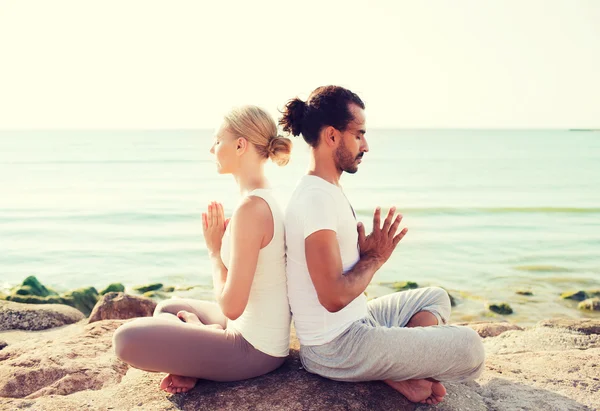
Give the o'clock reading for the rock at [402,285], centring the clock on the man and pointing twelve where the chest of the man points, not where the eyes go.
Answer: The rock is roughly at 9 o'clock from the man.

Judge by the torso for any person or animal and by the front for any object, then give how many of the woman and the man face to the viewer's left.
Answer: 1

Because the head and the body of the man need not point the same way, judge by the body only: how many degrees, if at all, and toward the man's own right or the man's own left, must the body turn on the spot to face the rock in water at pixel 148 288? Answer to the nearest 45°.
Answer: approximately 135° to the man's own left

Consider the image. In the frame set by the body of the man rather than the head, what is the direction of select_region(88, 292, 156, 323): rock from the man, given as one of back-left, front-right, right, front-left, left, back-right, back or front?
back-left

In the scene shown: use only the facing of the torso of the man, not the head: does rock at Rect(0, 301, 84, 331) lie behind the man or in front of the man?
behind

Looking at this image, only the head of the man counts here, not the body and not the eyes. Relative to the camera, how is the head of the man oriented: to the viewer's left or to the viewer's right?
to the viewer's right

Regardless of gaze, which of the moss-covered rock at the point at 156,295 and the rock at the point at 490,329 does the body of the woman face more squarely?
the moss-covered rock

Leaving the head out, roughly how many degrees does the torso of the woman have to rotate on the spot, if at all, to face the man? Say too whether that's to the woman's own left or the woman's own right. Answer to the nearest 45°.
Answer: approximately 180°

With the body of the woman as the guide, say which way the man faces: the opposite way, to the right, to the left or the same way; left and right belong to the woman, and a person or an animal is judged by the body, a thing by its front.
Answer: the opposite way

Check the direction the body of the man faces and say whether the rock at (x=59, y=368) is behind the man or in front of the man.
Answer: behind

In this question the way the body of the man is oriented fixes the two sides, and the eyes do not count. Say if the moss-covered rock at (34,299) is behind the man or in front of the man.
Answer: behind

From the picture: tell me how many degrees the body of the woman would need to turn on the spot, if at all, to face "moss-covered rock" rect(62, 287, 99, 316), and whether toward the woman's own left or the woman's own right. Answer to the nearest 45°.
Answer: approximately 90° to the woman's own right

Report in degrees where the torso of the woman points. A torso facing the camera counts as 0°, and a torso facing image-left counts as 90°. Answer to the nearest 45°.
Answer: approximately 90°

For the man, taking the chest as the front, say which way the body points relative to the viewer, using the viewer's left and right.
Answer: facing to the right of the viewer

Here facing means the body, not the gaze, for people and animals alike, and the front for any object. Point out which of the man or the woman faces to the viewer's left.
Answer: the woman
